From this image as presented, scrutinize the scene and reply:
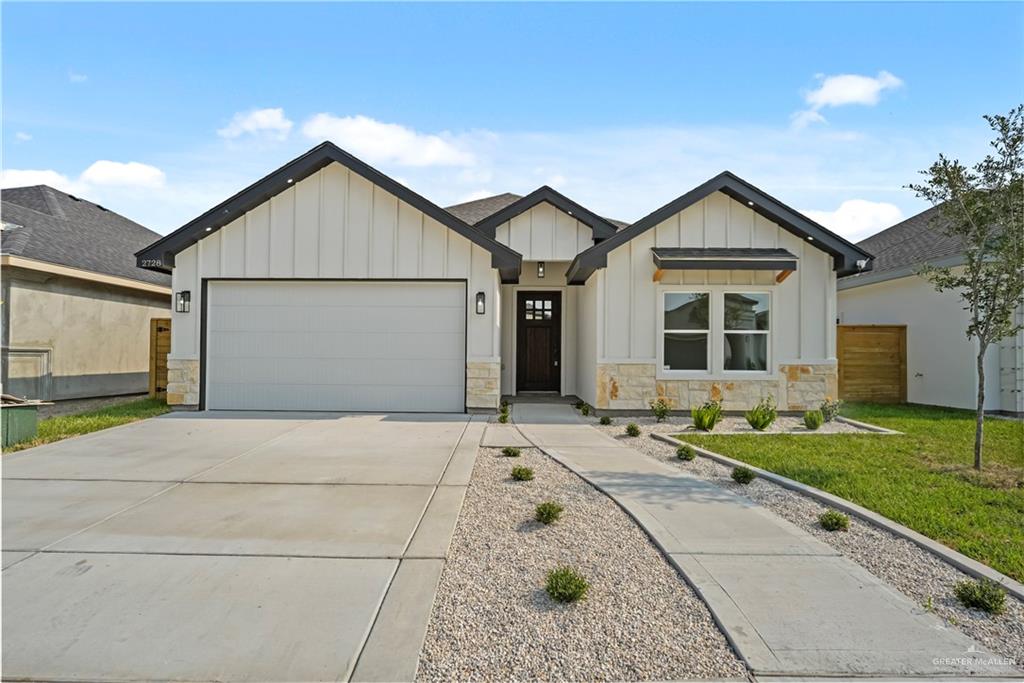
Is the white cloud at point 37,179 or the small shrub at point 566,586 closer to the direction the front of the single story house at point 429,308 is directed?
the small shrub

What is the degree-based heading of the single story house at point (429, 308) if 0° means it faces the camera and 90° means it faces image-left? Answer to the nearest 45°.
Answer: approximately 0°

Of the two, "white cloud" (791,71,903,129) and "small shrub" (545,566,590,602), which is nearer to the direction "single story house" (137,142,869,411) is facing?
the small shrub

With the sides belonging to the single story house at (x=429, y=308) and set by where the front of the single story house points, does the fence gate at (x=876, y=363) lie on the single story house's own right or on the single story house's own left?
on the single story house's own left

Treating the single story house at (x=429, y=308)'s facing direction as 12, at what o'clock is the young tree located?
The young tree is roughly at 10 o'clock from the single story house.

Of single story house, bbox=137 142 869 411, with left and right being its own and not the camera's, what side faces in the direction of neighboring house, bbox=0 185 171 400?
right

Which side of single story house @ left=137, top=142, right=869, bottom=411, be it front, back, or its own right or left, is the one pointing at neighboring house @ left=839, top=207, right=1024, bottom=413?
left

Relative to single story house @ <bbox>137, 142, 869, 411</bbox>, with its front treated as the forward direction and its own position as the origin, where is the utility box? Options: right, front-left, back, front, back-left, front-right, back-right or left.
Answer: front-right

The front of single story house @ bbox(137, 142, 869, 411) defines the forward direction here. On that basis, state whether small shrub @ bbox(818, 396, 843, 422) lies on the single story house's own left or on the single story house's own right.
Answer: on the single story house's own left
